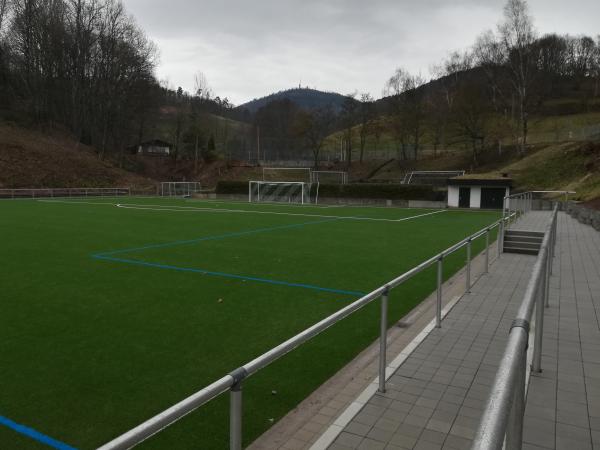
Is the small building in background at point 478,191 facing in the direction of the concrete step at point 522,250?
yes

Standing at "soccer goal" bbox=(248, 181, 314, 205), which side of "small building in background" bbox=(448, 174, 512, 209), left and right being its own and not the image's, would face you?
right

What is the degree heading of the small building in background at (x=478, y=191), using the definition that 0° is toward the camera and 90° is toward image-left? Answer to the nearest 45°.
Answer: approximately 0°

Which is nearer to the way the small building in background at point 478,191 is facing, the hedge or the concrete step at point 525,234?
the concrete step

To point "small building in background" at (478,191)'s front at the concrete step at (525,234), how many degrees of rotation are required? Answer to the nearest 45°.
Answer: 0° — it already faces it

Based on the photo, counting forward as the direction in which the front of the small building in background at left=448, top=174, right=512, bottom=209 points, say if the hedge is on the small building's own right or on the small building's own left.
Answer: on the small building's own right

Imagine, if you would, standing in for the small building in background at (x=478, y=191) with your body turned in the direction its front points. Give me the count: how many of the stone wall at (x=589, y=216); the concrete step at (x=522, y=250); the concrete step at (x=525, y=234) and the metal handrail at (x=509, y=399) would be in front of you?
4

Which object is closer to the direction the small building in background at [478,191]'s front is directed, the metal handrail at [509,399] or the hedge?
the metal handrail

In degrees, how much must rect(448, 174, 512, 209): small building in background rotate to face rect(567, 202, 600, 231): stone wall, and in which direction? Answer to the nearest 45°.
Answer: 0° — it already faces it

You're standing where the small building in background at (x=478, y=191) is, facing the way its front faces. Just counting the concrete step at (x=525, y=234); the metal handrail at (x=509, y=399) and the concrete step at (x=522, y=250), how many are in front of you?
3

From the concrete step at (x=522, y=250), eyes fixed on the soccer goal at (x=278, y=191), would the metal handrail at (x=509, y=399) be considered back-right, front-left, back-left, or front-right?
back-left

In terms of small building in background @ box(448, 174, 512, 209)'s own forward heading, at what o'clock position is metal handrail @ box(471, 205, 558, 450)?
The metal handrail is roughly at 12 o'clock from the small building in background.
